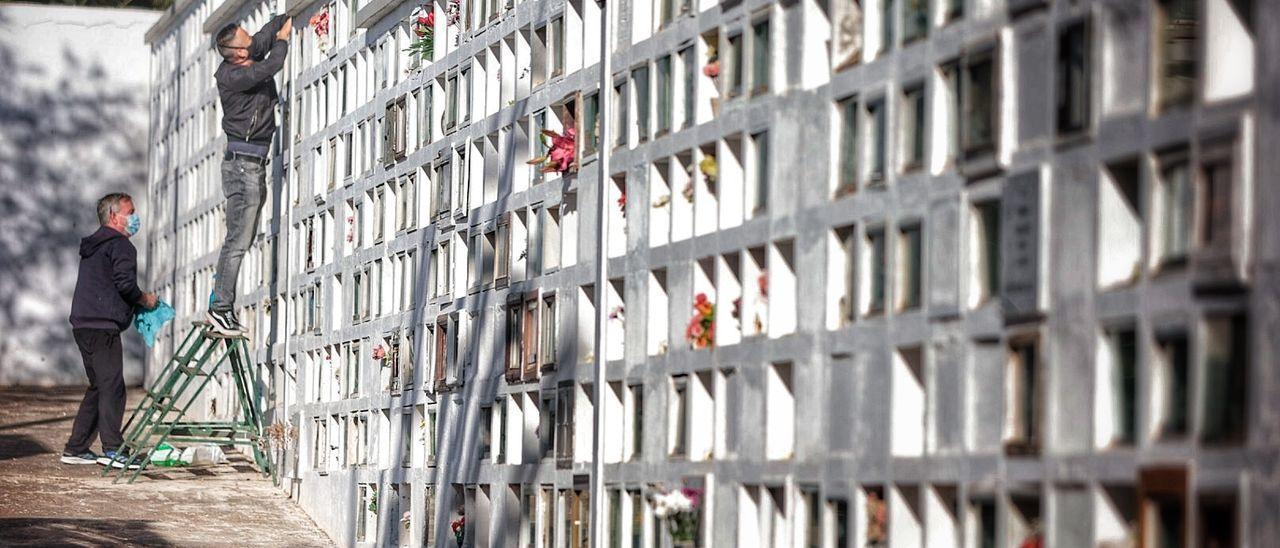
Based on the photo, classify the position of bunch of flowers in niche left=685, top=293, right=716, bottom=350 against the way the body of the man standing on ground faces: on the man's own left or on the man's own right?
on the man's own right

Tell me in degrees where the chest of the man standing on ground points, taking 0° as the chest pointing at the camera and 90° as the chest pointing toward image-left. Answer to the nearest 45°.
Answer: approximately 270°

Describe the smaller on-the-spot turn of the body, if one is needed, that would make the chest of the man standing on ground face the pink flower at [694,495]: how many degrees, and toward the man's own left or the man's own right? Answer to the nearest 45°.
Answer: approximately 90° to the man's own right

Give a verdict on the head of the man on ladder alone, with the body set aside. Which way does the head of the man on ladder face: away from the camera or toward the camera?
away from the camera

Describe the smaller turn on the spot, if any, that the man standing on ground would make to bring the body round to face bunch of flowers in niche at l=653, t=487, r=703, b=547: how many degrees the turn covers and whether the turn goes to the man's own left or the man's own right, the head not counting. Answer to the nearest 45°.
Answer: approximately 90° to the man's own right

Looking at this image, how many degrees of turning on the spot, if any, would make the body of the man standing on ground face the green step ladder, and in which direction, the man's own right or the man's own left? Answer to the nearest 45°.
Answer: approximately 45° to the man's own left

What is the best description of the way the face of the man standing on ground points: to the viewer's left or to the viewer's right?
to the viewer's right

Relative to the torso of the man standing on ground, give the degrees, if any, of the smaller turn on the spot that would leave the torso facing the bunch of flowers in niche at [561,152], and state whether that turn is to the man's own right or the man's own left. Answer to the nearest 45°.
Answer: approximately 90° to the man's own right
